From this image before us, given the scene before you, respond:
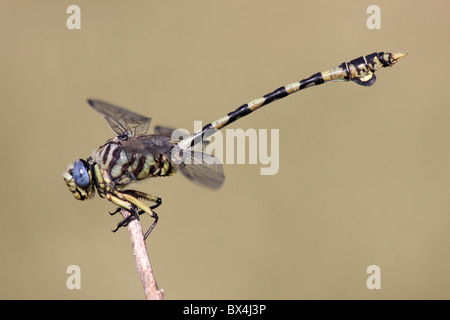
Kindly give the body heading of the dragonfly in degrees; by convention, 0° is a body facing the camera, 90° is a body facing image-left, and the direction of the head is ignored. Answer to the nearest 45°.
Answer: approximately 90°
